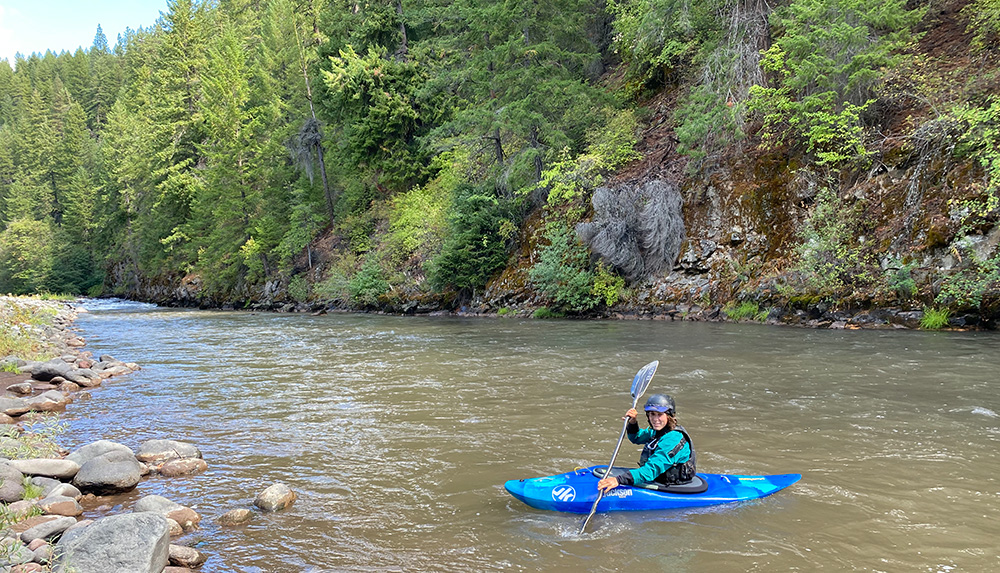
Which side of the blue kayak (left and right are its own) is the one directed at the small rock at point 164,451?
front

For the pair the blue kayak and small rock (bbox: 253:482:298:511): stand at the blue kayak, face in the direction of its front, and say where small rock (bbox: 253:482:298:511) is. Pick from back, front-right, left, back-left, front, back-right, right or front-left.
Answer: front

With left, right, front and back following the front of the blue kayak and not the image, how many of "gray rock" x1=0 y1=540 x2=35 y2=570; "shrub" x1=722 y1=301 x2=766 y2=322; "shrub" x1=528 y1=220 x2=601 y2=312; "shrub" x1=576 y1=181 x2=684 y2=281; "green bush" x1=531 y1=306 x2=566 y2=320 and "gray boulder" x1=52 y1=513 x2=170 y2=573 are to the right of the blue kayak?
4

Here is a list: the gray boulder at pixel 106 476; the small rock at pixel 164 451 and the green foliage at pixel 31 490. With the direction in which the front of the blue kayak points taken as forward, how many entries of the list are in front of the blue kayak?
3

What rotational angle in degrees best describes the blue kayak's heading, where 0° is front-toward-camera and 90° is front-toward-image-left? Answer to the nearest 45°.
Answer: approximately 90°

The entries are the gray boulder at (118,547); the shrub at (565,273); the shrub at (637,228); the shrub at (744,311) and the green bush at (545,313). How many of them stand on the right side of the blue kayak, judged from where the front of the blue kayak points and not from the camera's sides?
4

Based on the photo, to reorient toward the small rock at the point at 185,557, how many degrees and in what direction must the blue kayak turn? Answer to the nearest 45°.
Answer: approximately 45° to its left

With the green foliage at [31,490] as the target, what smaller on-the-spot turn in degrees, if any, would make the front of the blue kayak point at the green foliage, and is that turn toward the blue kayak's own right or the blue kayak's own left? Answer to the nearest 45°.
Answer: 0° — it already faces it

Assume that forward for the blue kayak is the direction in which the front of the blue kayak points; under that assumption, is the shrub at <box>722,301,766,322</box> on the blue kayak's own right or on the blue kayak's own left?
on the blue kayak's own right

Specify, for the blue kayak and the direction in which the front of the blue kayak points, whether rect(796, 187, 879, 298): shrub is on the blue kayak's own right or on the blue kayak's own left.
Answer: on the blue kayak's own right

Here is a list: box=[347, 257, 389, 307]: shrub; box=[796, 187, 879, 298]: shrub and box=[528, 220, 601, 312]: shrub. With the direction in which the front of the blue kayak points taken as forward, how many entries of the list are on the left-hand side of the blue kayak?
0

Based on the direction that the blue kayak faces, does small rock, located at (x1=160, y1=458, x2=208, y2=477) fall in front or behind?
in front

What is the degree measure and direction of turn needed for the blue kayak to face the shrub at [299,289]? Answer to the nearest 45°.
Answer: approximately 45° to its right

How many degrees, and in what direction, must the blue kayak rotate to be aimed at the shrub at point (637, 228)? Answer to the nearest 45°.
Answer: approximately 90° to its right

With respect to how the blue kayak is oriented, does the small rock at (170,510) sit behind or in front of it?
in front

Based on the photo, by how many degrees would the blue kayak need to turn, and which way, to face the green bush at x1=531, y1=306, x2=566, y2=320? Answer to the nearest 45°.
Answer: approximately 90° to its right
